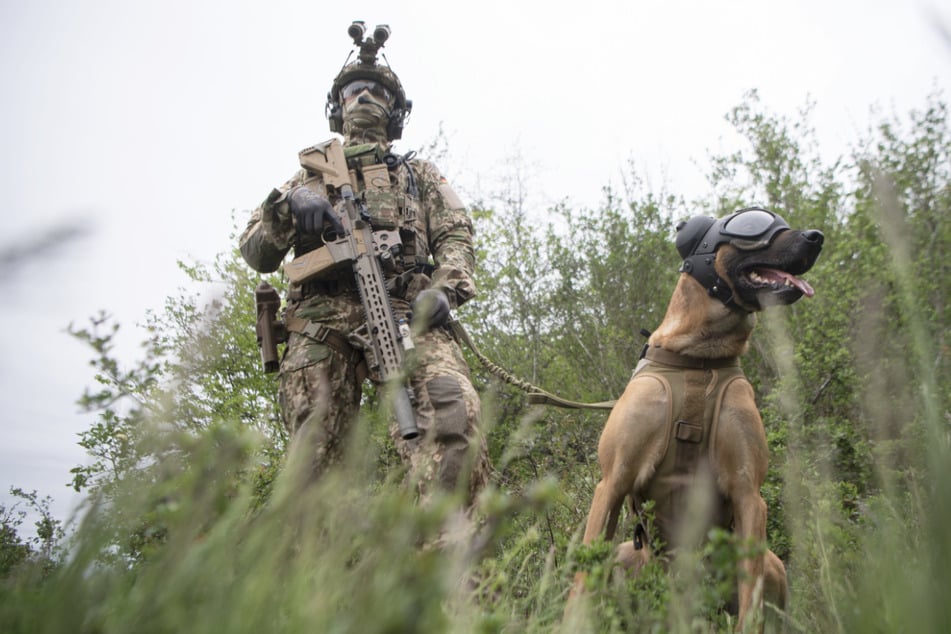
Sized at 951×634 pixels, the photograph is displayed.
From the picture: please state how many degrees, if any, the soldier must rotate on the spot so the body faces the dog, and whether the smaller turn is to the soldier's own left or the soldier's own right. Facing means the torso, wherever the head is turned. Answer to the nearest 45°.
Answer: approximately 45° to the soldier's own left

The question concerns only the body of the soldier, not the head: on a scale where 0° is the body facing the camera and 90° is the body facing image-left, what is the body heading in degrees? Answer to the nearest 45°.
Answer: approximately 0°
